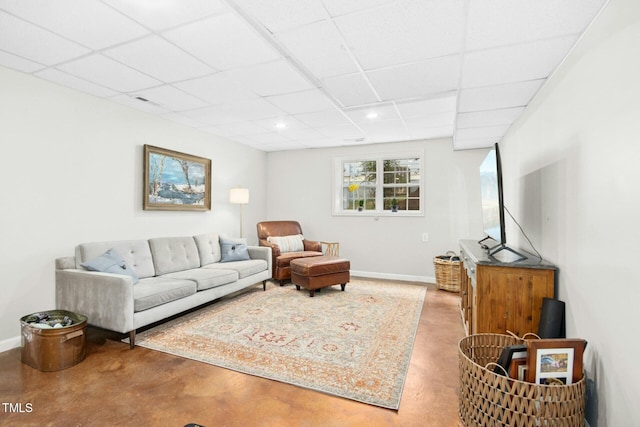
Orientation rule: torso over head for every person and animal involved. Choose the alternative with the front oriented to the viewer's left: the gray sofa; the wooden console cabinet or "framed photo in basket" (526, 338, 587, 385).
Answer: the wooden console cabinet

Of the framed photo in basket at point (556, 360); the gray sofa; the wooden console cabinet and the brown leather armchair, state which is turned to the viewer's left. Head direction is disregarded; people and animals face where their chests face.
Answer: the wooden console cabinet

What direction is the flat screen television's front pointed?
to the viewer's left

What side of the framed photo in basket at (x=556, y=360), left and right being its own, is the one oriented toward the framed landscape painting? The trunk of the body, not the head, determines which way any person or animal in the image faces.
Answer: right

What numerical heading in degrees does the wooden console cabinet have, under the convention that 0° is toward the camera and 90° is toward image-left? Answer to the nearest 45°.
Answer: approximately 90°

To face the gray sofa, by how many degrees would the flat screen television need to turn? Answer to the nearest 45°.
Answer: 0° — it already faces it

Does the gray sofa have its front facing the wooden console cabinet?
yes
